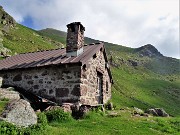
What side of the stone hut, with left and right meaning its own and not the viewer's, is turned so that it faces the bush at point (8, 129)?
right

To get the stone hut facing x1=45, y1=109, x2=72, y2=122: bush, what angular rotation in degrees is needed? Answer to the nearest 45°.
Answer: approximately 45° to its right

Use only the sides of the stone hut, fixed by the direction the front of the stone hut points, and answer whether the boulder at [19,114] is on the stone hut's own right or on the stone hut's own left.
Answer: on the stone hut's own right

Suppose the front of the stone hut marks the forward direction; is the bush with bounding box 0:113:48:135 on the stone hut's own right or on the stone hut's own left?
on the stone hut's own right

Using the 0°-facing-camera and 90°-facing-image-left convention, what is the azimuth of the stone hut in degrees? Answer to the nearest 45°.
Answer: approximately 315°
